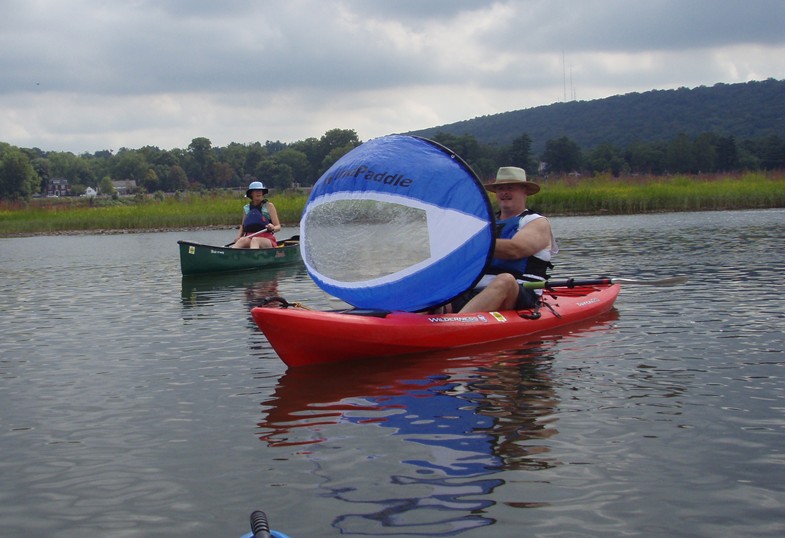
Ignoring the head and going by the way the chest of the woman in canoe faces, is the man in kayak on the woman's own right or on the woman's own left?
on the woman's own left

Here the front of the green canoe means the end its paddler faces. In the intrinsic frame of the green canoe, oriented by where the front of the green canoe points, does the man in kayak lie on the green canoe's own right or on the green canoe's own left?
on the green canoe's own left

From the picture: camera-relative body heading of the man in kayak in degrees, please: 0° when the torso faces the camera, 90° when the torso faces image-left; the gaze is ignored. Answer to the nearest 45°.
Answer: approximately 45°

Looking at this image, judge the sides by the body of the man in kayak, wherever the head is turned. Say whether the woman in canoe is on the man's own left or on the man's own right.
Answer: on the man's own right

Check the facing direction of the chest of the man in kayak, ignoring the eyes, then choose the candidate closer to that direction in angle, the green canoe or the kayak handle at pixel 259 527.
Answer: the kayak handle

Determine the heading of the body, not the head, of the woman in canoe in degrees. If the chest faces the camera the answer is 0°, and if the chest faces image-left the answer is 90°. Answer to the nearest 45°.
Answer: approximately 45°

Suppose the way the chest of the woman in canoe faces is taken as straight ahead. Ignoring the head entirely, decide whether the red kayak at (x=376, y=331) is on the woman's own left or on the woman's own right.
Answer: on the woman's own left
